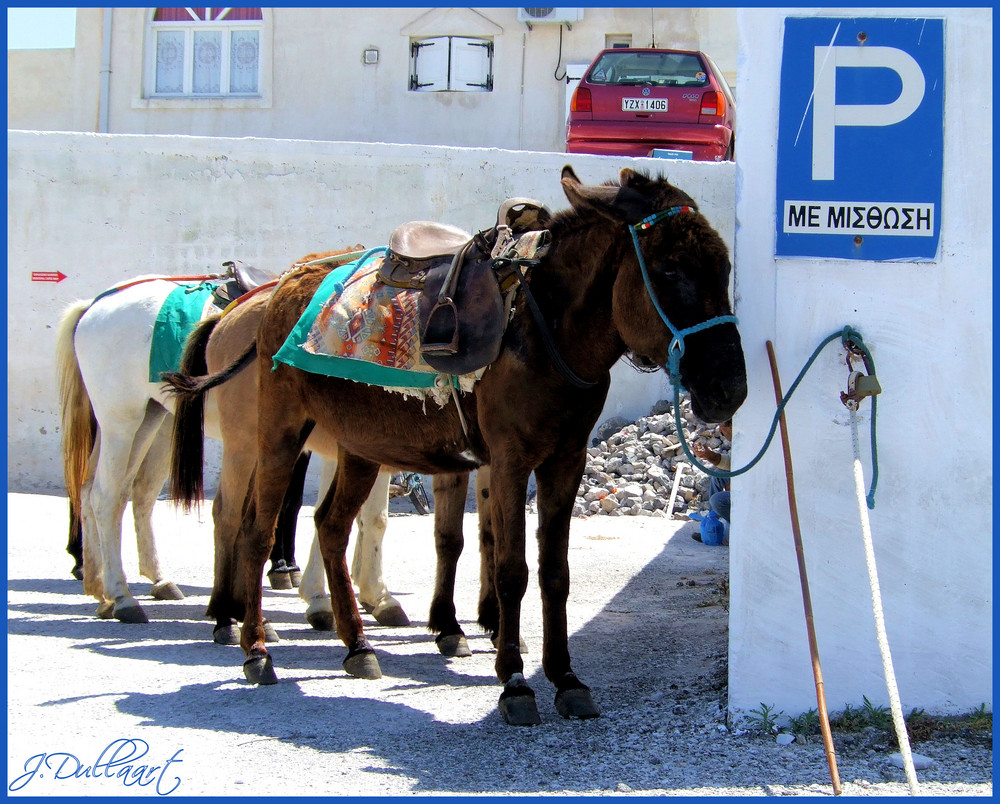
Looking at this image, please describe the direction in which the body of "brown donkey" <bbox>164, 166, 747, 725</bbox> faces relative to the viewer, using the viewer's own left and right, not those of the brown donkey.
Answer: facing the viewer and to the right of the viewer

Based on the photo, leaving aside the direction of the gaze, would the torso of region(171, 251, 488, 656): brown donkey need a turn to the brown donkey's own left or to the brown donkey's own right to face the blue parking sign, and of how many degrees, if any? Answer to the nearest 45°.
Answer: approximately 45° to the brown donkey's own right

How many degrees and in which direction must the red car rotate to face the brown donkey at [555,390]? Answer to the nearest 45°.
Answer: approximately 180°

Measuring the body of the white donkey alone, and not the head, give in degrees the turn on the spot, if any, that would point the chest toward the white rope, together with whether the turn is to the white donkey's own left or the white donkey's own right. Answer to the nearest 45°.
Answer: approximately 45° to the white donkey's own right

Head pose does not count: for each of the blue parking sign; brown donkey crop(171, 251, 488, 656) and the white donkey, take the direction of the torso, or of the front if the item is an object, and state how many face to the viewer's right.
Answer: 2

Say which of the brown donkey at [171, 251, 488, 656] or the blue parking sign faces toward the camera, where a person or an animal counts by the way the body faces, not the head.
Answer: the blue parking sign

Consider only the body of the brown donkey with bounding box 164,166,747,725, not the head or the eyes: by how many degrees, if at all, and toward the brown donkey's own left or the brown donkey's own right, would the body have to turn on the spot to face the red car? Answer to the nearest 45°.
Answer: approximately 135° to the brown donkey's own left

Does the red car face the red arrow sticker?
no

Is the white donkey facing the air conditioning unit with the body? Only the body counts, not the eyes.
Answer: no

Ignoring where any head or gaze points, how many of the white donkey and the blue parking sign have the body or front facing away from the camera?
0

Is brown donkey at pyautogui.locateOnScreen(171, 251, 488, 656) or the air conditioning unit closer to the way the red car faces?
the air conditioning unit

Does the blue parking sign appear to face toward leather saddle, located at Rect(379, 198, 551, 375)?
no

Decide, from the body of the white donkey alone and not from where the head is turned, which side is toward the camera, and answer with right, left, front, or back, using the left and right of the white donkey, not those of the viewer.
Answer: right

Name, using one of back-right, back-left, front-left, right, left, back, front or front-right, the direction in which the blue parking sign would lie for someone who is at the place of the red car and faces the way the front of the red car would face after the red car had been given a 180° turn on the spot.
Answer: front

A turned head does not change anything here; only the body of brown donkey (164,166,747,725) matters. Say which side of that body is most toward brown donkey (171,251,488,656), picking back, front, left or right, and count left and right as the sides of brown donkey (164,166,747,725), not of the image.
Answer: back

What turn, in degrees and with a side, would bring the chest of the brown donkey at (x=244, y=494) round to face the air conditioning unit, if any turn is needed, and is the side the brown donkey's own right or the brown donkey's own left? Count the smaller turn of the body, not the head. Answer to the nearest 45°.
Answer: approximately 90° to the brown donkey's own left

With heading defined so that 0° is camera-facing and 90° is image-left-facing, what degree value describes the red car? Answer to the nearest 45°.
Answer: approximately 180°

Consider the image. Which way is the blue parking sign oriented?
toward the camera

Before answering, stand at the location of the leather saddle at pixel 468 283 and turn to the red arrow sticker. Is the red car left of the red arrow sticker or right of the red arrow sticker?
right

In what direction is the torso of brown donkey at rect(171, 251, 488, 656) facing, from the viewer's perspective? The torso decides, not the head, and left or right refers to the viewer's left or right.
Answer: facing to the right of the viewer

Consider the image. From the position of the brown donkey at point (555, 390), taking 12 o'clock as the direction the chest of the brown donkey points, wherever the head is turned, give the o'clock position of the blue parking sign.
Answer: The blue parking sign is roughly at 11 o'clock from the brown donkey.
